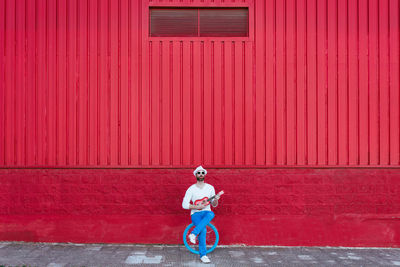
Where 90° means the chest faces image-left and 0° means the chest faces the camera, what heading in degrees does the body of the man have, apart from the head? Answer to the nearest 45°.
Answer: approximately 0°
